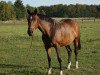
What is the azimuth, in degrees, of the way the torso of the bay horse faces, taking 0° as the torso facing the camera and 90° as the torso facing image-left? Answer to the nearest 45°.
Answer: approximately 45°
